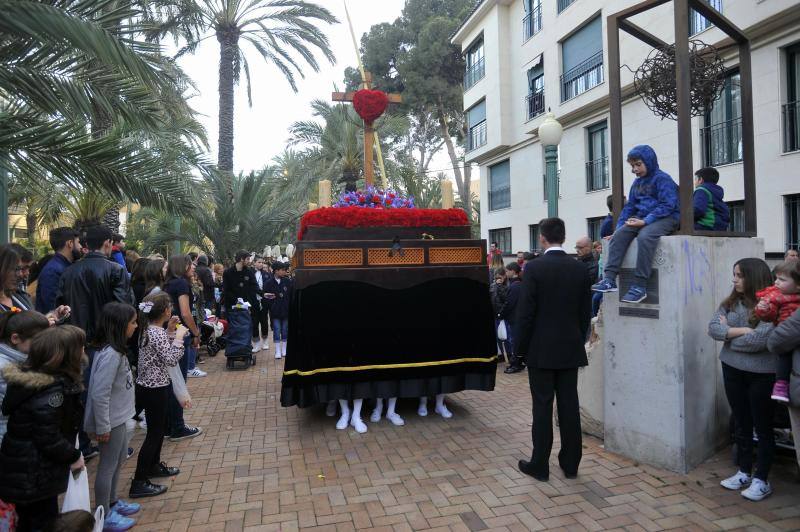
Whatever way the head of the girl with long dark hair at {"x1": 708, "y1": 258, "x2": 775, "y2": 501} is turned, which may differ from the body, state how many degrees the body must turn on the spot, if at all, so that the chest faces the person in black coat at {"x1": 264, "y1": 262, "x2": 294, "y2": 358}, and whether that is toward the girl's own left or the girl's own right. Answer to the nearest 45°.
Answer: approximately 45° to the girl's own right

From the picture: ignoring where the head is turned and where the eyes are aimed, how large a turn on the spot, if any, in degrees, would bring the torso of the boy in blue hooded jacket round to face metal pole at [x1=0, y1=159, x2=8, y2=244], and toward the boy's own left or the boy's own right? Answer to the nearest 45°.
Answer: approximately 45° to the boy's own right

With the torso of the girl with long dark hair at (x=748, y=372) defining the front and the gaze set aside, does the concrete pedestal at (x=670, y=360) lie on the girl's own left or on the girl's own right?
on the girl's own right

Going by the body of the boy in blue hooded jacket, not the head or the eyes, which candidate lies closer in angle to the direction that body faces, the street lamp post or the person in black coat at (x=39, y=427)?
the person in black coat

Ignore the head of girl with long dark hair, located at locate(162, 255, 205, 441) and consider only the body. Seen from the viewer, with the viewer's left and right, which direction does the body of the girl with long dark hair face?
facing to the right of the viewer

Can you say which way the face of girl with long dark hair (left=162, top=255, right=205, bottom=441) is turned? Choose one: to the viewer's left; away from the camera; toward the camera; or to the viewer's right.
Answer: to the viewer's right

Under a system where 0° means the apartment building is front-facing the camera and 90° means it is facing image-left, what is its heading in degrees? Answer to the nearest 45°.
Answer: approximately 45°

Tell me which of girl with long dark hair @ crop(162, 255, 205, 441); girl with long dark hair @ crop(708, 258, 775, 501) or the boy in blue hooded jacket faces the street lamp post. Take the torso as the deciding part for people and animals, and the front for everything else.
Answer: girl with long dark hair @ crop(162, 255, 205, 441)

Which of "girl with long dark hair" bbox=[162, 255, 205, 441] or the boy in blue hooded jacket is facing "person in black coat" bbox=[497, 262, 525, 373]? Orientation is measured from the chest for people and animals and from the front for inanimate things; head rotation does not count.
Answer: the girl with long dark hair
